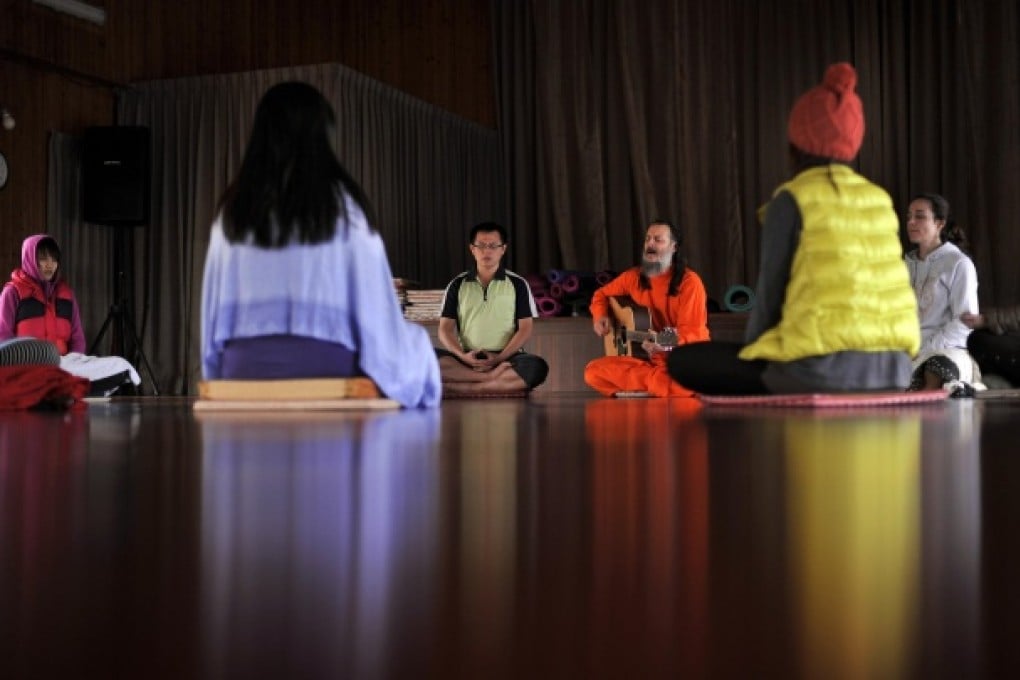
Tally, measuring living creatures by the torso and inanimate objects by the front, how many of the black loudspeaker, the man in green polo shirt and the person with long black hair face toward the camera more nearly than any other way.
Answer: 2

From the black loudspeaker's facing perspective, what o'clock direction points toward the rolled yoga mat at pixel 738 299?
The rolled yoga mat is roughly at 10 o'clock from the black loudspeaker.

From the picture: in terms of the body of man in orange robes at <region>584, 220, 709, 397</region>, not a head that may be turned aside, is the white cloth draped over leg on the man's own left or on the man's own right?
on the man's own right

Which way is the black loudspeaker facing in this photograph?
toward the camera

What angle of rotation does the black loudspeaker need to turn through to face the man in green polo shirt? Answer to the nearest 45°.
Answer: approximately 45° to its left

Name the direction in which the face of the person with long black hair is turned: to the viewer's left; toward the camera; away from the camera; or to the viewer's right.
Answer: away from the camera

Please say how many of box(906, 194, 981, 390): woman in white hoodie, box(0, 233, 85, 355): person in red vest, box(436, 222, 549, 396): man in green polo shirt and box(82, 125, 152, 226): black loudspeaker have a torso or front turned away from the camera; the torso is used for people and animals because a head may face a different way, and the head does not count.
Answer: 0

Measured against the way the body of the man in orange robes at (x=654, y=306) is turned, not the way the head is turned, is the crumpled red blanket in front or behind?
in front

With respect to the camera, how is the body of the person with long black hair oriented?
away from the camera

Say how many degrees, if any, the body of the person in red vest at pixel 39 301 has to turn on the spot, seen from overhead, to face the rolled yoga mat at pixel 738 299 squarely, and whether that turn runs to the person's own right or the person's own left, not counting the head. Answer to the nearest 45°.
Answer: approximately 45° to the person's own left

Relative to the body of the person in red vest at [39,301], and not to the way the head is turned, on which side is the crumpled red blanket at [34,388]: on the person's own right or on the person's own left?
on the person's own right

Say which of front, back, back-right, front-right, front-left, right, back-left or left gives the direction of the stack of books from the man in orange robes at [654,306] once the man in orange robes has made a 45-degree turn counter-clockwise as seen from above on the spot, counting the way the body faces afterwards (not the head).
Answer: back-right

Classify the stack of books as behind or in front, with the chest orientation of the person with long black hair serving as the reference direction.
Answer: in front

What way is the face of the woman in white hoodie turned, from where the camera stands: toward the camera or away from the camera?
toward the camera

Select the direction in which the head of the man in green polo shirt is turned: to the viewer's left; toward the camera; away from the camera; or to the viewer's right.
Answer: toward the camera
